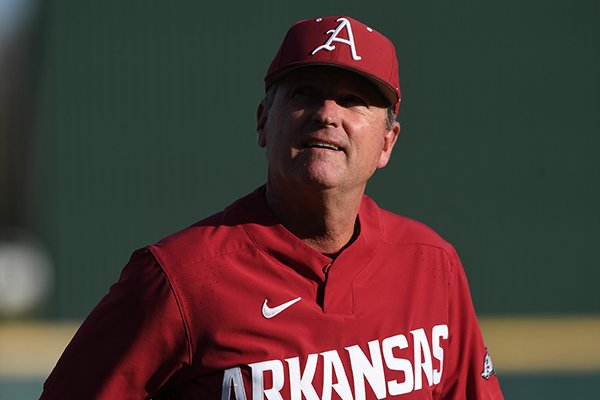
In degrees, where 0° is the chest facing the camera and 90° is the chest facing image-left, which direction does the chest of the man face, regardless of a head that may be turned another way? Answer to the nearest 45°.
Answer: approximately 0°
